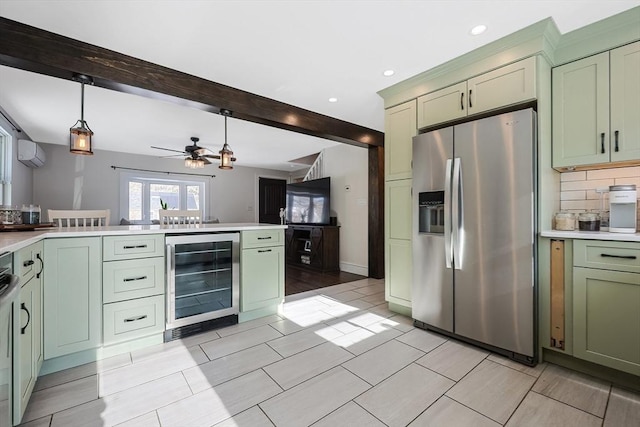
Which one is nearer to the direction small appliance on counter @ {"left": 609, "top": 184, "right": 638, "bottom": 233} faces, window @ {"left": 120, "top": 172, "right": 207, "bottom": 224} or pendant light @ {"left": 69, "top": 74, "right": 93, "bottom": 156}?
the pendant light

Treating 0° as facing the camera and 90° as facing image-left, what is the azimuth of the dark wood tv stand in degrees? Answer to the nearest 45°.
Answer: approximately 45°

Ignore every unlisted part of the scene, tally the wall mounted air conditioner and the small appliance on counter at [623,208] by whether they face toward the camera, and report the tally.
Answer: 1

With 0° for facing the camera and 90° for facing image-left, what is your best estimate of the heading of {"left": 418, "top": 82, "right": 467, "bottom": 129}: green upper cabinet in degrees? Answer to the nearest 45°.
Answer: approximately 45°

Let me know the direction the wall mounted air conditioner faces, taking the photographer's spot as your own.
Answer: facing to the right of the viewer

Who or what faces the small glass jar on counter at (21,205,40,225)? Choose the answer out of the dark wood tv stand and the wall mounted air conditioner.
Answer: the dark wood tv stand

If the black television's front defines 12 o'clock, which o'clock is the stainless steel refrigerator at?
The stainless steel refrigerator is roughly at 10 o'clock from the black television.

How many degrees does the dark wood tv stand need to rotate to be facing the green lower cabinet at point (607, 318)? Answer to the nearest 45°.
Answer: approximately 90° to its left
